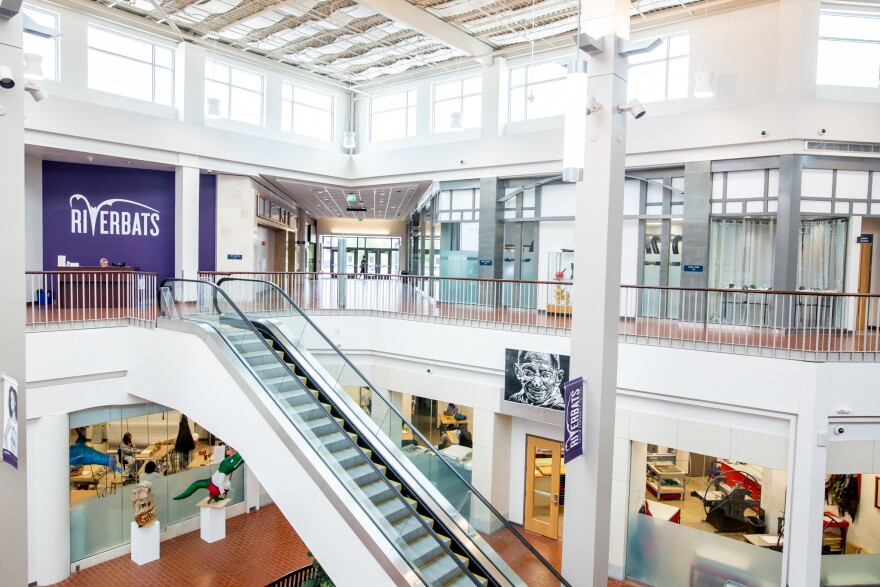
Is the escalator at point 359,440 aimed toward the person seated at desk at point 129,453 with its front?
no

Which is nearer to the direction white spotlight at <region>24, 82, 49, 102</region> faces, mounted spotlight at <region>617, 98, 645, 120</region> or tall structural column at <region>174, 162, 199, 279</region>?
the mounted spotlight

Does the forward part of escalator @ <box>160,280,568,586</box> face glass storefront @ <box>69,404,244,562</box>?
no

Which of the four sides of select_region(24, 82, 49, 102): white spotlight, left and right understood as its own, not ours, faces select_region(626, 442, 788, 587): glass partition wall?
front

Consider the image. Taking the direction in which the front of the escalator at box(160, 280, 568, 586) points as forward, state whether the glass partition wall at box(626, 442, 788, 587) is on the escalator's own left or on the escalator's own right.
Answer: on the escalator's own left

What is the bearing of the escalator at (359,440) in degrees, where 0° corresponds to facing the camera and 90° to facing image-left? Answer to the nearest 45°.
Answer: approximately 315°

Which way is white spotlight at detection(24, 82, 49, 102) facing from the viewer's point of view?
to the viewer's right

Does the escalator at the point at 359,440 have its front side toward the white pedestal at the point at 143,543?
no

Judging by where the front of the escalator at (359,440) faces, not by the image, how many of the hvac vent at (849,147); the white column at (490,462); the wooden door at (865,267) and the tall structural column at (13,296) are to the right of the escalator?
1

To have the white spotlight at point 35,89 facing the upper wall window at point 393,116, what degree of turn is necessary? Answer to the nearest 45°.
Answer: approximately 45° to its left
